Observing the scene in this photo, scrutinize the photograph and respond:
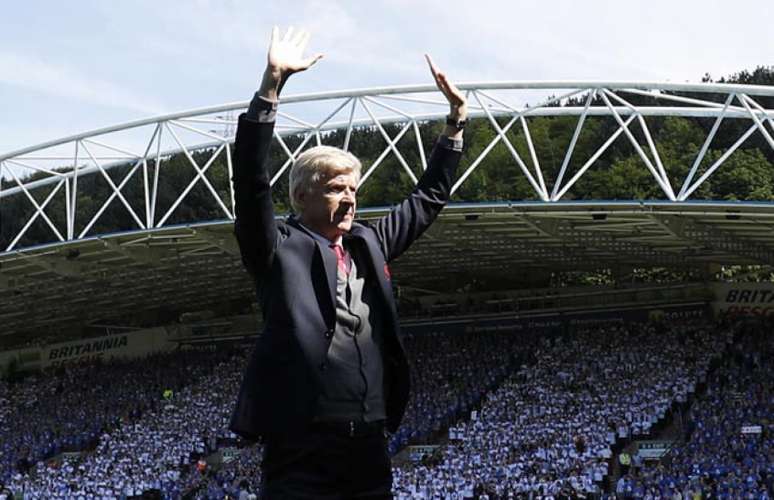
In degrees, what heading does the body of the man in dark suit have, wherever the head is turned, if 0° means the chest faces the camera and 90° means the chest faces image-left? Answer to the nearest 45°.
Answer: approximately 315°

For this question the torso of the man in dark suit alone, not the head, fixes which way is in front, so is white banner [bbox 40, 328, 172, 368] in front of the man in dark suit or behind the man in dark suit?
behind
